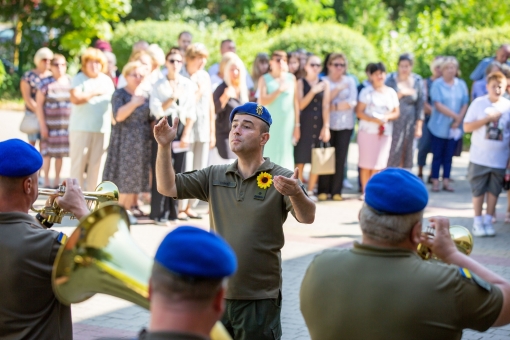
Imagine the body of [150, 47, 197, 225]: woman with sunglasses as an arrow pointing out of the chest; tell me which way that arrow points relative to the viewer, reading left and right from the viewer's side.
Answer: facing the viewer

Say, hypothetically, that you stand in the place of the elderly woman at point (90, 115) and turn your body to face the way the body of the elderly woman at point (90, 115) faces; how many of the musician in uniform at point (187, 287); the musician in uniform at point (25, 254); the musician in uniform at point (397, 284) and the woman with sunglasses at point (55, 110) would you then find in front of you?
3

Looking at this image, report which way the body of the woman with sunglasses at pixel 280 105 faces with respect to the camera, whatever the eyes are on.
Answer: toward the camera

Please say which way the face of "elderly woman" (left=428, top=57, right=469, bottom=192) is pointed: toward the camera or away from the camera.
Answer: toward the camera

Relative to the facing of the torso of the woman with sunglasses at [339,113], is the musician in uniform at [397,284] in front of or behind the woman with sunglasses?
in front

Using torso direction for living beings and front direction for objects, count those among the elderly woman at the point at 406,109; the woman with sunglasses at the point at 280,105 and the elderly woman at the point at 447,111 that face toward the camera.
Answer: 3

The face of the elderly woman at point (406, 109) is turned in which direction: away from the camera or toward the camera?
toward the camera

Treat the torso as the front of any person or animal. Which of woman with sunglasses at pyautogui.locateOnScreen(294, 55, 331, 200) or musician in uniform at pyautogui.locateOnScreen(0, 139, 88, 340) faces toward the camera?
the woman with sunglasses

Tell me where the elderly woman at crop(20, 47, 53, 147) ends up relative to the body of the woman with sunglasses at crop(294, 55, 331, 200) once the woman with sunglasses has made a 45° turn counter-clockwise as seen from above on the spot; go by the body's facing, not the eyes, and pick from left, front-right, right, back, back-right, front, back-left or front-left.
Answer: back-right

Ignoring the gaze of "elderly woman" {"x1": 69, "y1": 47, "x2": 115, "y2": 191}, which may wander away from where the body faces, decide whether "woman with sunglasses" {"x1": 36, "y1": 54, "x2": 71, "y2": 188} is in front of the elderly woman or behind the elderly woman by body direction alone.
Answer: behind

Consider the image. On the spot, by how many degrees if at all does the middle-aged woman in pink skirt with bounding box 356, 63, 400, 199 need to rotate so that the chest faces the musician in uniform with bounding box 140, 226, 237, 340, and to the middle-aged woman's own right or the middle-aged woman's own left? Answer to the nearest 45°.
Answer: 0° — they already face them

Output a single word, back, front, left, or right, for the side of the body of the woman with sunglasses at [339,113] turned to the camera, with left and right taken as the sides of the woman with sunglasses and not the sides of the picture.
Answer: front

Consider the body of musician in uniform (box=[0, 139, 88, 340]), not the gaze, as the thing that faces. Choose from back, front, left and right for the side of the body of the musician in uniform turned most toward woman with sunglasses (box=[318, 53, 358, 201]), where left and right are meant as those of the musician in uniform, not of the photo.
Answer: front

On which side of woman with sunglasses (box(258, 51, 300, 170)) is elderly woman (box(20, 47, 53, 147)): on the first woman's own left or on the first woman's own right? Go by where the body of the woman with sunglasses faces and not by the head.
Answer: on the first woman's own right

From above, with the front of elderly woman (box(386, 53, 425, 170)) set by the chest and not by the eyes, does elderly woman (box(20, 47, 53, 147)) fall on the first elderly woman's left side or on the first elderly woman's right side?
on the first elderly woman's right side
